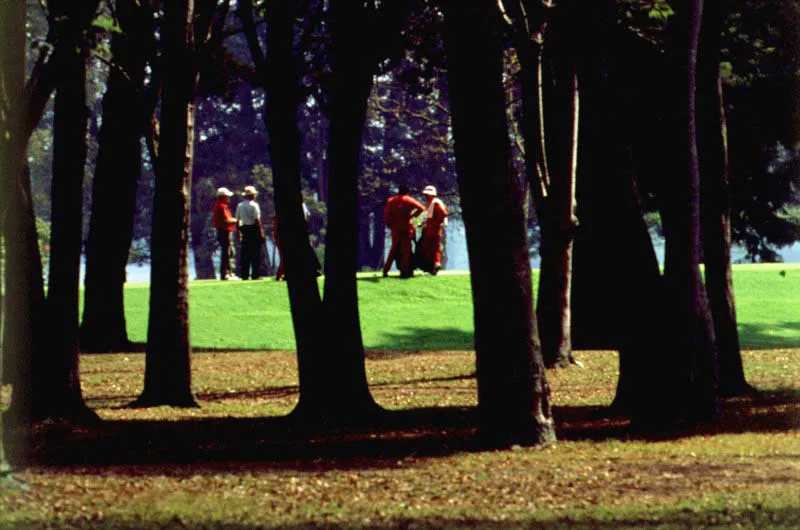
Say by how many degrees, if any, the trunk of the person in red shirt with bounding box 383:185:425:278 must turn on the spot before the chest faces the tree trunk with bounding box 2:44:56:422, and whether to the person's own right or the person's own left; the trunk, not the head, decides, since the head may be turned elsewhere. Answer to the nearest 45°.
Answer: approximately 180°

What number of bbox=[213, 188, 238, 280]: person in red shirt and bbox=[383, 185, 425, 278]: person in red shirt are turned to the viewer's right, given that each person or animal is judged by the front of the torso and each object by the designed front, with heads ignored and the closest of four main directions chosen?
1

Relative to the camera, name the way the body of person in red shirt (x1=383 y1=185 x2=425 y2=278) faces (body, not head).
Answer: away from the camera

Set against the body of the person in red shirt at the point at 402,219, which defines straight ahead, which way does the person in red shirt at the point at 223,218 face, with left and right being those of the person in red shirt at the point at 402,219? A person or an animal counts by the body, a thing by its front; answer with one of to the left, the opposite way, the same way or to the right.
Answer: to the right

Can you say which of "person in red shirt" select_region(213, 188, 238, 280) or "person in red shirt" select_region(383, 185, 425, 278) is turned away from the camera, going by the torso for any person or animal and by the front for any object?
"person in red shirt" select_region(383, 185, 425, 278)

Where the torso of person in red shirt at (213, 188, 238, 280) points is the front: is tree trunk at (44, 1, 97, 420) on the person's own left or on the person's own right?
on the person's own right

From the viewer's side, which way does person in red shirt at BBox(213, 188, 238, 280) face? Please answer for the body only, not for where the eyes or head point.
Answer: to the viewer's right

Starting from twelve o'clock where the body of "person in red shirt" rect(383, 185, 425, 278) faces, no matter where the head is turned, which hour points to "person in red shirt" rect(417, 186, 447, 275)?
"person in red shirt" rect(417, 186, 447, 275) is roughly at 2 o'clock from "person in red shirt" rect(383, 185, 425, 278).

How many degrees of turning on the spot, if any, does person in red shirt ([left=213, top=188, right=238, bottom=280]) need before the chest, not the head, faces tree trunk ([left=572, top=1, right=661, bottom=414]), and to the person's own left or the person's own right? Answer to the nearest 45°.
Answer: approximately 90° to the person's own right

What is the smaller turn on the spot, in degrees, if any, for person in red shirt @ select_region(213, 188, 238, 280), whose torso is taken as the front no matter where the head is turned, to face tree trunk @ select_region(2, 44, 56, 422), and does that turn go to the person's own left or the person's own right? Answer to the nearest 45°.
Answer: approximately 90° to the person's own right

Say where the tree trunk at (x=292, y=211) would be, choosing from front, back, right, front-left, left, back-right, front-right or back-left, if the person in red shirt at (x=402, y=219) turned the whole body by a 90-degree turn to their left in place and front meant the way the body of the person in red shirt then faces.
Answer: left

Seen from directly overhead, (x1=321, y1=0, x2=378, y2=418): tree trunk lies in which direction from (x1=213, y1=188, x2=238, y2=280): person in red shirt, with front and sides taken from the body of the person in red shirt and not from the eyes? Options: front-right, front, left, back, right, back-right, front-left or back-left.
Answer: right

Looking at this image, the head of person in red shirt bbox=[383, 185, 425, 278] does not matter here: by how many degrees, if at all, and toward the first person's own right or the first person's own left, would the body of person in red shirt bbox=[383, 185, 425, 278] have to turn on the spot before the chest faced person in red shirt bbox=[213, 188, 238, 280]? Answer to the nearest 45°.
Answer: approximately 90° to the first person's own left

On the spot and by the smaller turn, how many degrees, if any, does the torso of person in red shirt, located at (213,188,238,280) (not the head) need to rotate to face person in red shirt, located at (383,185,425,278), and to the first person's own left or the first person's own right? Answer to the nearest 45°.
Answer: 0° — they already face them
